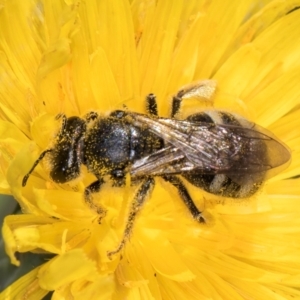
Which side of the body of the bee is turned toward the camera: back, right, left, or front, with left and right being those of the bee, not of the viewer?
left
